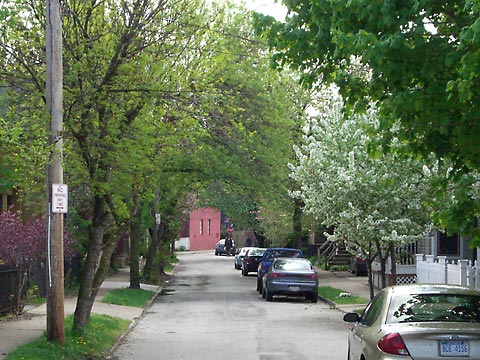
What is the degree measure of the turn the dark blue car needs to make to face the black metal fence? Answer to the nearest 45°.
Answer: approximately 180°

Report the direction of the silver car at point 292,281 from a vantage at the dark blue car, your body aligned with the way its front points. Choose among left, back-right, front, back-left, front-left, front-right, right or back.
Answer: back

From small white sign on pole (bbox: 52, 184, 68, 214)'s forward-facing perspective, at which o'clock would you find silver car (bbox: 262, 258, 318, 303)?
The silver car is roughly at 7 o'clock from the small white sign on pole.

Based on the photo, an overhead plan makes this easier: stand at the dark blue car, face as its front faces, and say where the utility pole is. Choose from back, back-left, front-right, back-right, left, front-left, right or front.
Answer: back

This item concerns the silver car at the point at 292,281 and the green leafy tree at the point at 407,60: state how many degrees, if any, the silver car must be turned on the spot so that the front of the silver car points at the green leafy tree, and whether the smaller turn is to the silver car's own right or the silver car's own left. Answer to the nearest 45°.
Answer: approximately 180°

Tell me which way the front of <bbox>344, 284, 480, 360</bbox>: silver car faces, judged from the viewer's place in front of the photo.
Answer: facing away from the viewer and to the left of the viewer

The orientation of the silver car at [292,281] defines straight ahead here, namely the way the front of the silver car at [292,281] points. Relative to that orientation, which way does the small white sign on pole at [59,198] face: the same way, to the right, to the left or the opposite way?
the opposite way

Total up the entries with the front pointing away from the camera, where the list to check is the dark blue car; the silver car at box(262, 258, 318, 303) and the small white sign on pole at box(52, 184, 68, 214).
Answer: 2

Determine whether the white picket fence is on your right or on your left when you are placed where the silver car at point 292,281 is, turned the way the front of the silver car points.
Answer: on your right

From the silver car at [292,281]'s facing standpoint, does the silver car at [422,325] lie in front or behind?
behind

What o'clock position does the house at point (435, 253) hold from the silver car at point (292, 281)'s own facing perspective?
The house is roughly at 2 o'clock from the silver car.

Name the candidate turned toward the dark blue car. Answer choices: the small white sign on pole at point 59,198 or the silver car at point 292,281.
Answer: the silver car

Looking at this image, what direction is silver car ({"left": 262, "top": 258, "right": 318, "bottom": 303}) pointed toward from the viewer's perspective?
away from the camera

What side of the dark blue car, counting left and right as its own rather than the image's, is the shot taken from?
back
